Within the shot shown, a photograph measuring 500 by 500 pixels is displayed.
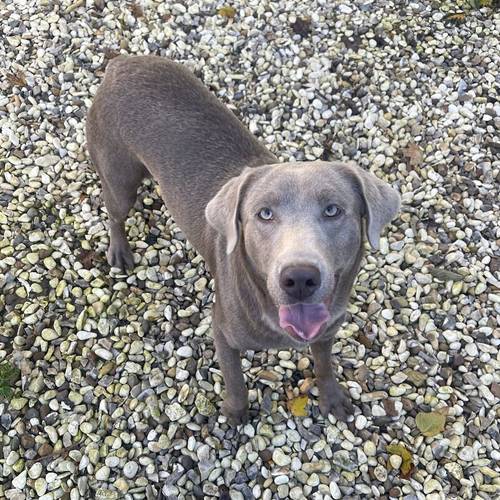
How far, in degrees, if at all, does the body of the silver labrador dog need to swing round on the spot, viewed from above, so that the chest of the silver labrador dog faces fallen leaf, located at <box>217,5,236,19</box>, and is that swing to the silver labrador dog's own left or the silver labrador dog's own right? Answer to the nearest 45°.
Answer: approximately 135° to the silver labrador dog's own left

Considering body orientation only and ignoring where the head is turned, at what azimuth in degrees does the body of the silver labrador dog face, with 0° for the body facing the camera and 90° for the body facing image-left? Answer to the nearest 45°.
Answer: approximately 315°
